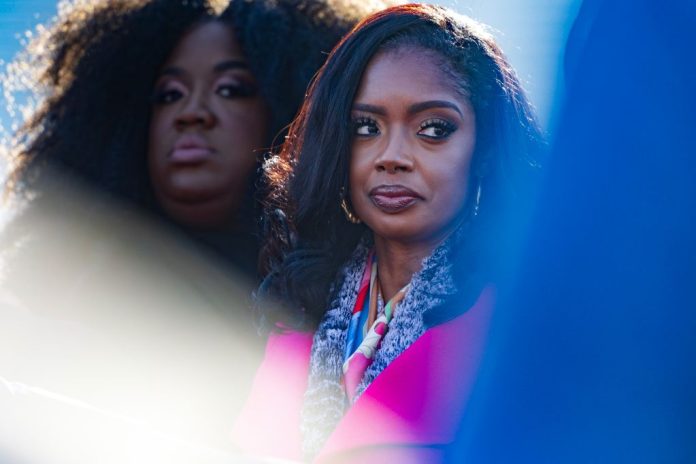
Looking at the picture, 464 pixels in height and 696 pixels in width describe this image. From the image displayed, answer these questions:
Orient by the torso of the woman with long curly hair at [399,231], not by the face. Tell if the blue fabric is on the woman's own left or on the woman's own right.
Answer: on the woman's own left

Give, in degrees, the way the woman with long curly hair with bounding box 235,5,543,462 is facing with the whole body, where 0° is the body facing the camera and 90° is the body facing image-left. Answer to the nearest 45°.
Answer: approximately 45°

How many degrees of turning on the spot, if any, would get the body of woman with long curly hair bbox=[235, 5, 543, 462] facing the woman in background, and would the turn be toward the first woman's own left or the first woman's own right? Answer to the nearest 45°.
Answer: approximately 90° to the first woman's own right
